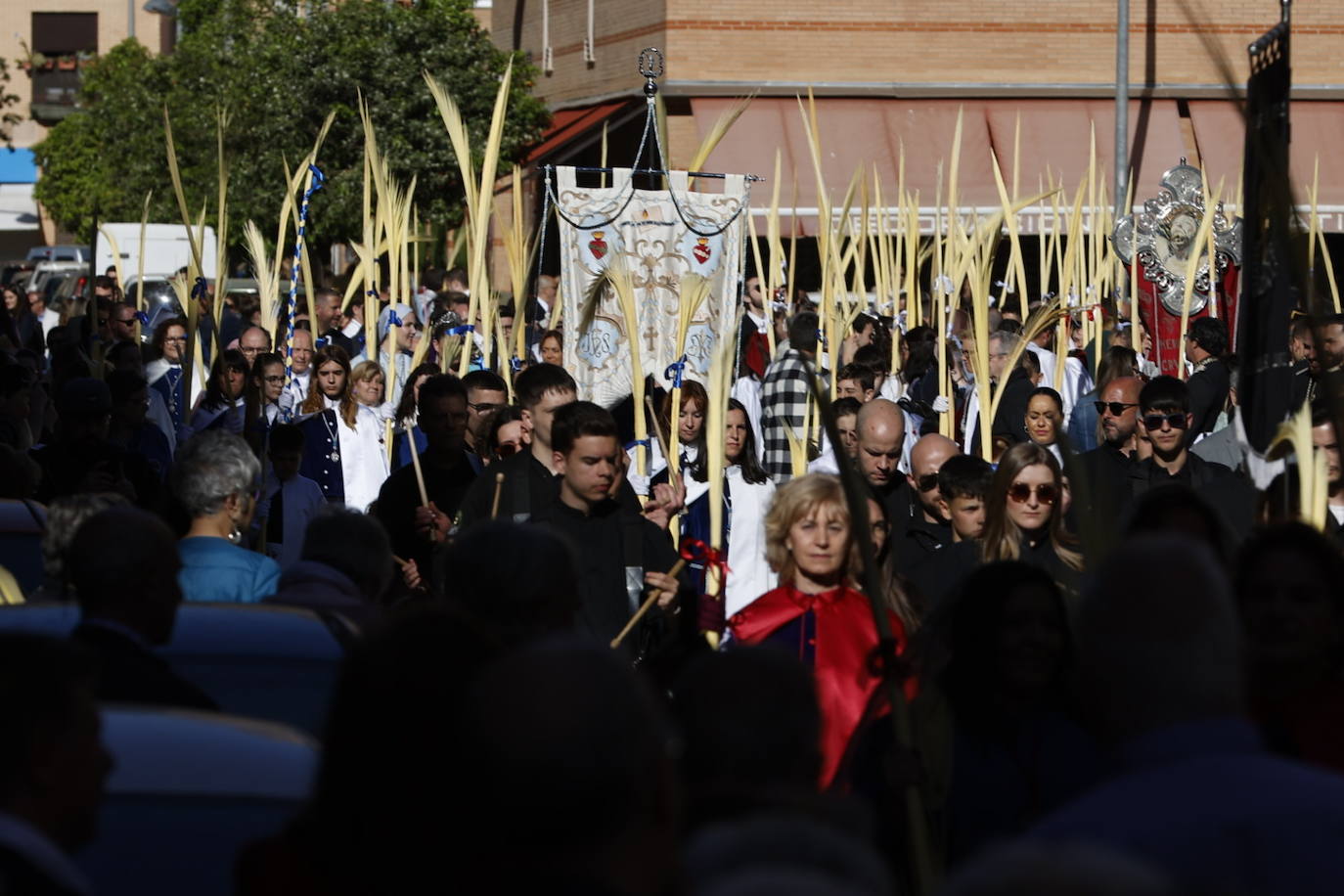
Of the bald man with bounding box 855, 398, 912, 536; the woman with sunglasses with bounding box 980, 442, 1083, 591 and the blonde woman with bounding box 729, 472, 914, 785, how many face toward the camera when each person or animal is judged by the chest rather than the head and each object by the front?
3

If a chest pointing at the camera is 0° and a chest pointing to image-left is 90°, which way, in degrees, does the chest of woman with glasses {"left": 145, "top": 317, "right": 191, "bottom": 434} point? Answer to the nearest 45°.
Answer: approximately 0°

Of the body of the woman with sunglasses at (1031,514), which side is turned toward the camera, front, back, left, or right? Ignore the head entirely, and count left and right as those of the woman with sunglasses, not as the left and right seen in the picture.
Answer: front

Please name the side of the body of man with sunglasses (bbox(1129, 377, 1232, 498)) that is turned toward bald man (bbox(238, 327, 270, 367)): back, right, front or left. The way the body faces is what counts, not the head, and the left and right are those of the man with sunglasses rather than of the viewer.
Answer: right

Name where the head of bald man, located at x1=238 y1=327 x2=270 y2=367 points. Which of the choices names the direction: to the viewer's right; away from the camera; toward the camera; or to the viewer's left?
toward the camera

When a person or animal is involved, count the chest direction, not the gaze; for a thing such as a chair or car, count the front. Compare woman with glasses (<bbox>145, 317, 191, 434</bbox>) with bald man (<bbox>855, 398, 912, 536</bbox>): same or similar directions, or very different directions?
same or similar directions

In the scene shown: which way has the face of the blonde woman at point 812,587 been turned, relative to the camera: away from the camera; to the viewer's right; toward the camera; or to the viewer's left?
toward the camera

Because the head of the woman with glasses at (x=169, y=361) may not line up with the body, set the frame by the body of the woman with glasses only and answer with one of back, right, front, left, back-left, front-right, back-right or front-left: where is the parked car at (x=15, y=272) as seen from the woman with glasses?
back

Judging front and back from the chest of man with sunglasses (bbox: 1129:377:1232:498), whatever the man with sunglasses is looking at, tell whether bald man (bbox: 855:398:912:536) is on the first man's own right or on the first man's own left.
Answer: on the first man's own right

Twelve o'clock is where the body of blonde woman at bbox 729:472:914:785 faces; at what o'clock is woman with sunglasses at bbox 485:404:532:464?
The woman with sunglasses is roughly at 5 o'clock from the blonde woman.

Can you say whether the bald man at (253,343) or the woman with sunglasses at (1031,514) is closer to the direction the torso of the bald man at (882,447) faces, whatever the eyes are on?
the woman with sunglasses

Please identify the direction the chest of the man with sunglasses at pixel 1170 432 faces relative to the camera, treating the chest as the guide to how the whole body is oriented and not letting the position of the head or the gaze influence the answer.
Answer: toward the camera

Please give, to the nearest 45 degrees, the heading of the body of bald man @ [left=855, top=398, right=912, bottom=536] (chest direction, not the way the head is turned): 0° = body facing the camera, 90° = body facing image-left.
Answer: approximately 0°

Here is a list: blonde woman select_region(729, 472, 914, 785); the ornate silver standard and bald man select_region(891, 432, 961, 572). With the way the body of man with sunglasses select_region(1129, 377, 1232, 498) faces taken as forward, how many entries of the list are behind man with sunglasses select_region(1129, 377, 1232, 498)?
1

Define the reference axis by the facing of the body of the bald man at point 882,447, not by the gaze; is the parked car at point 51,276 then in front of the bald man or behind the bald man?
behind
